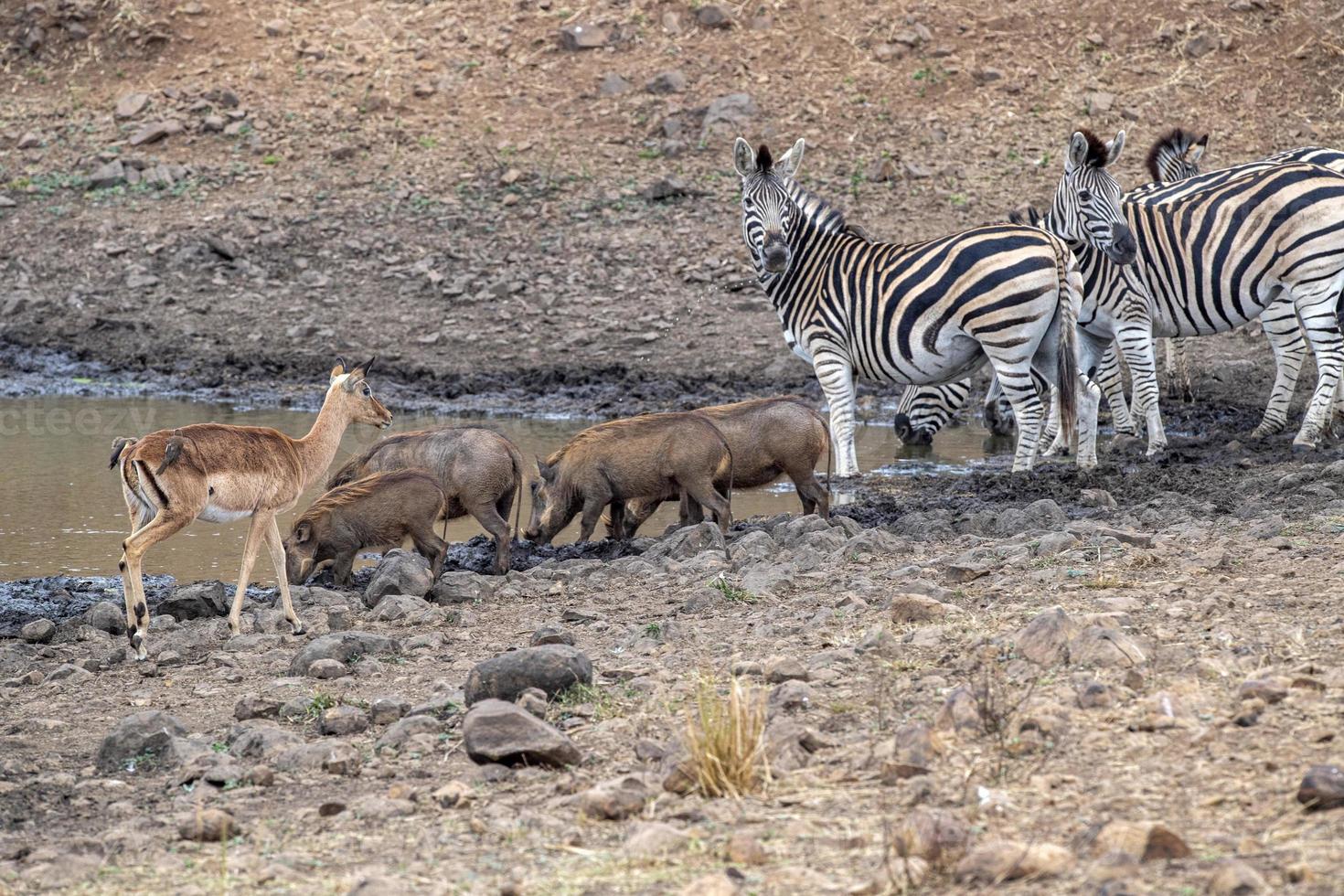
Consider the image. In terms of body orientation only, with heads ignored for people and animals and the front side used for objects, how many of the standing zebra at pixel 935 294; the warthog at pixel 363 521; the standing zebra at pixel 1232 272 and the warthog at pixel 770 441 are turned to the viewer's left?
4

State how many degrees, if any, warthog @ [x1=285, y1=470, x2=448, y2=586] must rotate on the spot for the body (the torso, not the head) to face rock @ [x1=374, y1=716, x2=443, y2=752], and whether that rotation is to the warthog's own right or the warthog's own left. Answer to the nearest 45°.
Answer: approximately 90° to the warthog's own left

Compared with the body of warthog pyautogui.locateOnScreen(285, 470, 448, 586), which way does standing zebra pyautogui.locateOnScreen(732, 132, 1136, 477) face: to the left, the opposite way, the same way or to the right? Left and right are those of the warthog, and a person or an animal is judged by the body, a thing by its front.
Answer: the same way

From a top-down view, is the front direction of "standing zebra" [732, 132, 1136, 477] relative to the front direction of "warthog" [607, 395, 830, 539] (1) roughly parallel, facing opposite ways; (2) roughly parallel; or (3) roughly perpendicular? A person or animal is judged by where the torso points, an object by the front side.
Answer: roughly parallel

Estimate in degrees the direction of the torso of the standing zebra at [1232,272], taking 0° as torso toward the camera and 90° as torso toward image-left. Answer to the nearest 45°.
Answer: approximately 90°

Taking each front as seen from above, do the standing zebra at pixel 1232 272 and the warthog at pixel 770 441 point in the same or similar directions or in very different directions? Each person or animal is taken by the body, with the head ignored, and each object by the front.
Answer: same or similar directions

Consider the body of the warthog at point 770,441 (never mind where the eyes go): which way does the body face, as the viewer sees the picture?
to the viewer's left

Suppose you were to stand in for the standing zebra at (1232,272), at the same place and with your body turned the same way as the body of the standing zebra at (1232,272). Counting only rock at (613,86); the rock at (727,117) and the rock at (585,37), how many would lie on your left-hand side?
0

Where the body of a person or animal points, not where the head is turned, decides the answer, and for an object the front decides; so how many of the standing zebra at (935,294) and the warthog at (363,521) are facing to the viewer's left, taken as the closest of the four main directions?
2

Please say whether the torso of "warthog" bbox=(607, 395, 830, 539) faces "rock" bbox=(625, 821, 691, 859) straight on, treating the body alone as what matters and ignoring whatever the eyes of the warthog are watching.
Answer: no

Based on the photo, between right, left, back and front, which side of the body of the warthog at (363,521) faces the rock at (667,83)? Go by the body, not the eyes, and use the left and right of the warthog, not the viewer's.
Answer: right

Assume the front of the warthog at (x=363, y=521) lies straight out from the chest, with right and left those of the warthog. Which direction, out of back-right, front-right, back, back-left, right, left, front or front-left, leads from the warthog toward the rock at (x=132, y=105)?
right

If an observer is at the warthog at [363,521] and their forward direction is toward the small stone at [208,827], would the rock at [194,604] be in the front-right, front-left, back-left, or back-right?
front-right

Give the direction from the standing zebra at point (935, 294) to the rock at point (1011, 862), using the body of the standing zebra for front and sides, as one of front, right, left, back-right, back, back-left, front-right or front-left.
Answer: left

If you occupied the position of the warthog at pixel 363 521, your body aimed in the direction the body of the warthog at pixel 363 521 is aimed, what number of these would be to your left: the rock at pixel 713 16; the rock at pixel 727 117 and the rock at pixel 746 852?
1

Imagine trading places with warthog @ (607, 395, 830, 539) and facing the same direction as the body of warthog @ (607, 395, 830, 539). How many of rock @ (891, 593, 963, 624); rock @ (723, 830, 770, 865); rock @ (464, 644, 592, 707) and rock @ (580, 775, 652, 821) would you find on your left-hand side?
4

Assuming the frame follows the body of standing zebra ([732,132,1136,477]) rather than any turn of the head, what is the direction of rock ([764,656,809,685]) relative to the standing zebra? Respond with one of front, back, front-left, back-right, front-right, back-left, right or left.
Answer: left

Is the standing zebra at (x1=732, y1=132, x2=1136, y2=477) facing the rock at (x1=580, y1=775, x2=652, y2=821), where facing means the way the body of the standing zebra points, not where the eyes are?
no

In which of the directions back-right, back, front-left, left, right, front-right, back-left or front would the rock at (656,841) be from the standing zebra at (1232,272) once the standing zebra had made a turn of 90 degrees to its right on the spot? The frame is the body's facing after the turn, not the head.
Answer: back

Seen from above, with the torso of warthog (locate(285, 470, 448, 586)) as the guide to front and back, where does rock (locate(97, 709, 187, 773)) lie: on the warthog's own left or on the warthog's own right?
on the warthog's own left

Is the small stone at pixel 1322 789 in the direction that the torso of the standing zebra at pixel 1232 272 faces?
no
